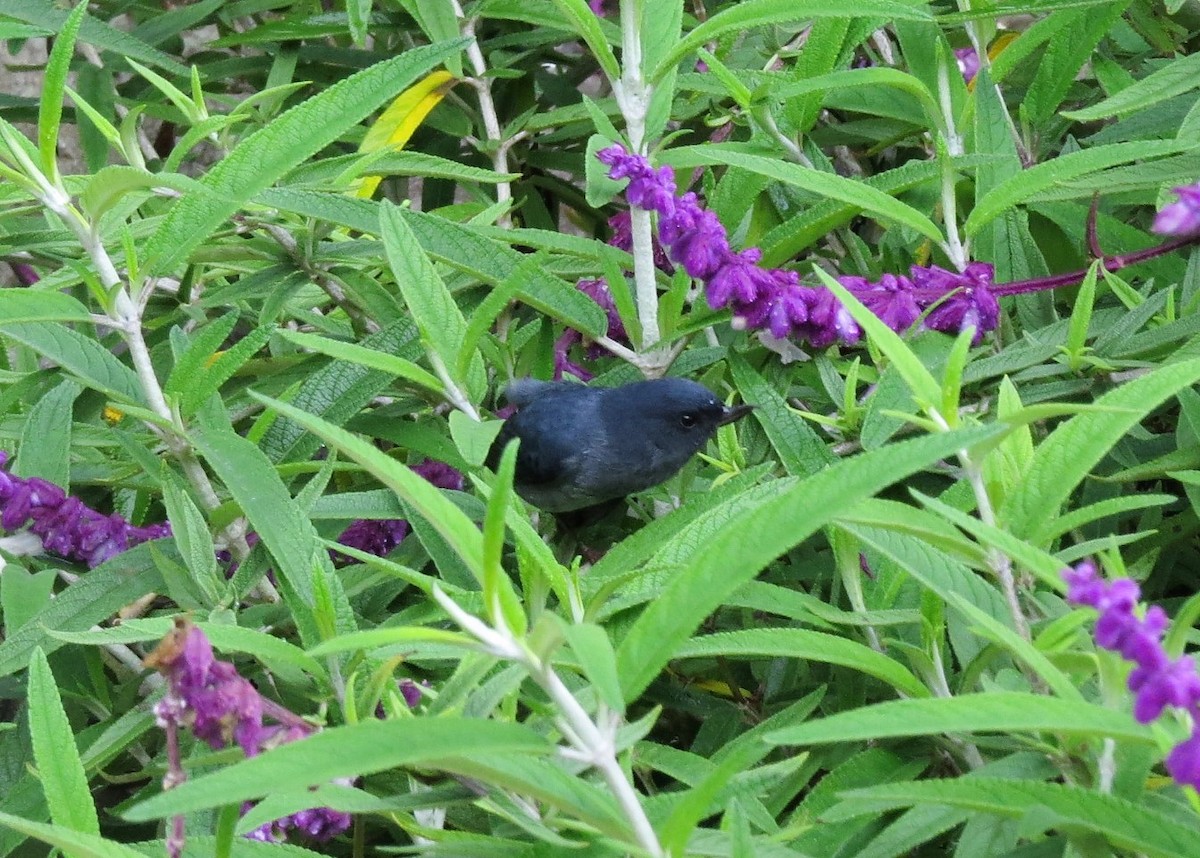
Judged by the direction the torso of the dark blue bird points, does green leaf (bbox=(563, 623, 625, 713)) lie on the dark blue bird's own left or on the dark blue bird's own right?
on the dark blue bird's own right

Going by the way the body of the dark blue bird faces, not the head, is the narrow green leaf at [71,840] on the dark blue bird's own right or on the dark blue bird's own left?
on the dark blue bird's own right

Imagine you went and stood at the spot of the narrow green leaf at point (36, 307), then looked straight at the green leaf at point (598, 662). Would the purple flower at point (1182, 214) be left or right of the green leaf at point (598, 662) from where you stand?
left

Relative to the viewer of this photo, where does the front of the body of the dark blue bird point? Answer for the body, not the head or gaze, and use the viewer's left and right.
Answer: facing to the right of the viewer
